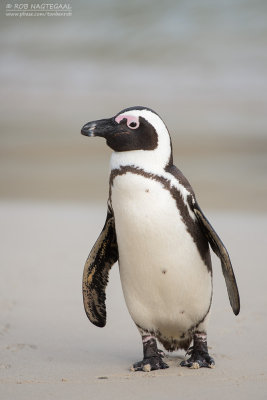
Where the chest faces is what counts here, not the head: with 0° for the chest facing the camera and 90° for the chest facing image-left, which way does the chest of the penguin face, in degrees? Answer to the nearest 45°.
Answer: approximately 45°
